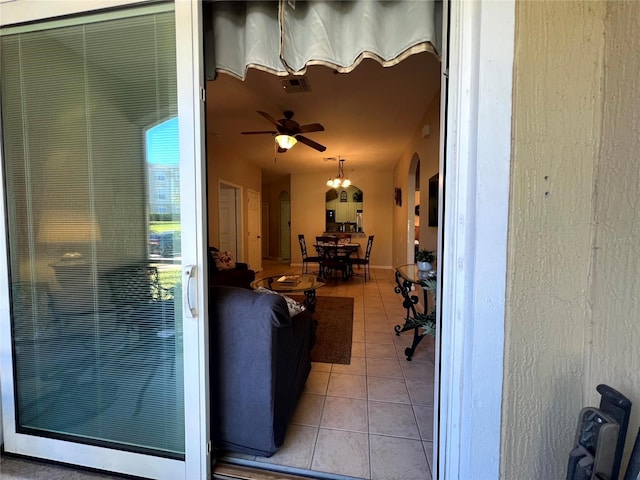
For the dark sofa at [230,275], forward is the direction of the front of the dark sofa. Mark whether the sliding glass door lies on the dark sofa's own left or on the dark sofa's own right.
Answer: on the dark sofa's own right

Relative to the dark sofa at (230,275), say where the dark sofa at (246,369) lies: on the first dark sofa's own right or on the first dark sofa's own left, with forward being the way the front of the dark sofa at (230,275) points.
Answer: on the first dark sofa's own right

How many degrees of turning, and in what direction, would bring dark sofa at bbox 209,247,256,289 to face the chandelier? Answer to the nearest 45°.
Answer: approximately 45° to its left

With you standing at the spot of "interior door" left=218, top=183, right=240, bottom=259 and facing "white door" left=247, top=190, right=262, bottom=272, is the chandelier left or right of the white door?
right

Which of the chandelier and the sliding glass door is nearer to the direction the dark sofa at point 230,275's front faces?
the chandelier

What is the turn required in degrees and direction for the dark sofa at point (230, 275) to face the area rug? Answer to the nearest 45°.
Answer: approximately 45° to its right

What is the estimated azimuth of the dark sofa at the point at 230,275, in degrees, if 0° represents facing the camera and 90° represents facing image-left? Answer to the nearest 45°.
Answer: approximately 270°

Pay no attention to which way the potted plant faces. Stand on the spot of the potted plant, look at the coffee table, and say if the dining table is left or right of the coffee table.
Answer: right

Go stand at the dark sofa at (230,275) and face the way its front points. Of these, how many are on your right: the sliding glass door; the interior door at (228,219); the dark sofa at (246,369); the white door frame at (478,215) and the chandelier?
3

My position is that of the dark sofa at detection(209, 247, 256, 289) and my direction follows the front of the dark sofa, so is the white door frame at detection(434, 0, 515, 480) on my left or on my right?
on my right

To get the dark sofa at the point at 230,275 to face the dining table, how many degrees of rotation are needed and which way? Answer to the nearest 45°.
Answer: approximately 45° to its left

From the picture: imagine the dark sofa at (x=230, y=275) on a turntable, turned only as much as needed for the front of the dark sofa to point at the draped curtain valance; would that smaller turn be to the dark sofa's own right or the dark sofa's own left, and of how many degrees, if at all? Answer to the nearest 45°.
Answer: approximately 90° to the dark sofa's own right

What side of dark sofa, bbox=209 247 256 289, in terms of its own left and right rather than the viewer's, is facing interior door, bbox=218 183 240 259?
left

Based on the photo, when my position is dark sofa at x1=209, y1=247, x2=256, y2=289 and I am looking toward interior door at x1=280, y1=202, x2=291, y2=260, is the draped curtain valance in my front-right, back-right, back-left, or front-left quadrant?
back-right
